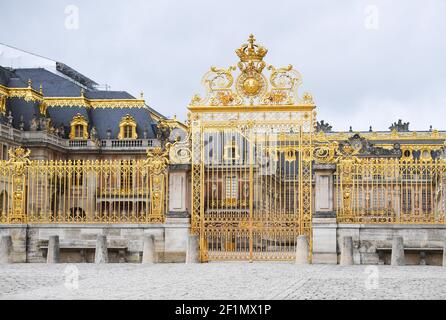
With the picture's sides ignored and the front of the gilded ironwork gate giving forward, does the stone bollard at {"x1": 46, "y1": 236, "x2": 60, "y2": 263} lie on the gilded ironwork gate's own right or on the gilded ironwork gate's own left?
on the gilded ironwork gate's own right

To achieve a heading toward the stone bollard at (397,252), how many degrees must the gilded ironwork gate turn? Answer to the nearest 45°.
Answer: approximately 45° to its left

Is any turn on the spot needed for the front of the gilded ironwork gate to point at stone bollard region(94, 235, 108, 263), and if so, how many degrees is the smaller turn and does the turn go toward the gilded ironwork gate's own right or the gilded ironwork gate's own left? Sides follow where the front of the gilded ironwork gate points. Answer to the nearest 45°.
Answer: approximately 90° to the gilded ironwork gate's own right

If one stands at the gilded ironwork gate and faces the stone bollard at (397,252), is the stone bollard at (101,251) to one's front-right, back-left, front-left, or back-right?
back-right

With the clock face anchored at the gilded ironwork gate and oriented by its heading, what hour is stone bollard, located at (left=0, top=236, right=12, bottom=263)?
The stone bollard is roughly at 3 o'clock from the gilded ironwork gate.

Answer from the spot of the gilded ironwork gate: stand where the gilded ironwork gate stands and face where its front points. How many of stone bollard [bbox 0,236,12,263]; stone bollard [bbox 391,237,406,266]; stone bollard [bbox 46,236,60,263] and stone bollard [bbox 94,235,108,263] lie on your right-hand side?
3

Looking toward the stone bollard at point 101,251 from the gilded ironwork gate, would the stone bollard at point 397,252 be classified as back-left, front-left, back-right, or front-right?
back-left

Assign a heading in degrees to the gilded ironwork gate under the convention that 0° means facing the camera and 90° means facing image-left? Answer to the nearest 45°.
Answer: approximately 0°
